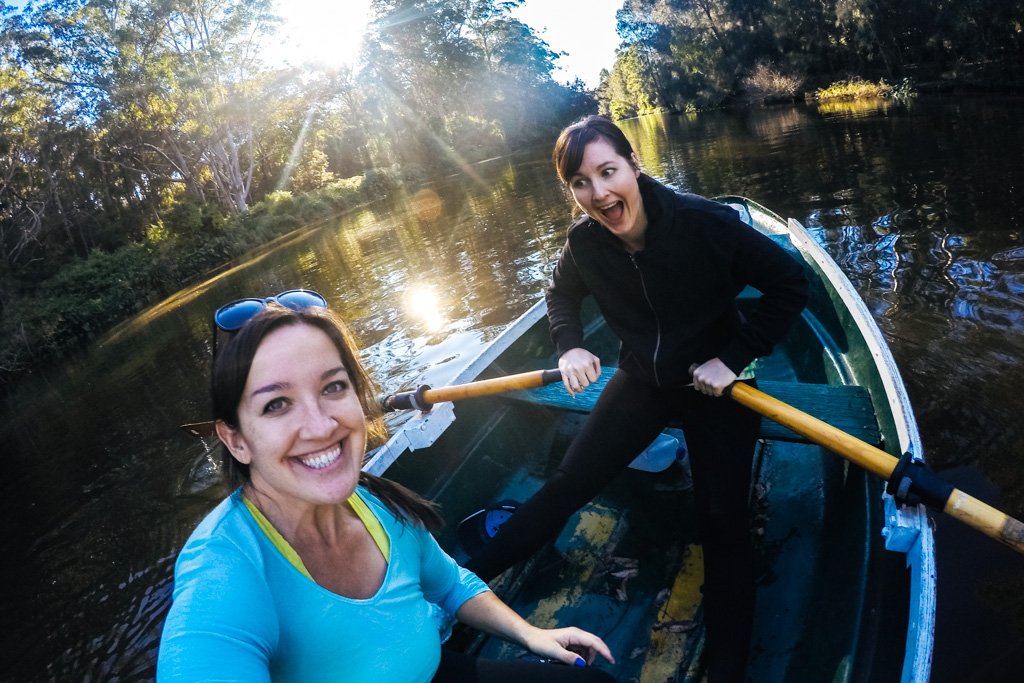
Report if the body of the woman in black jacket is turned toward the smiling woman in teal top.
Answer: yes

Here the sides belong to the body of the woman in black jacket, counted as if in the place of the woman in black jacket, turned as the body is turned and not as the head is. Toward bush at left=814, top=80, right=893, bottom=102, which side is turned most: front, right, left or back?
back

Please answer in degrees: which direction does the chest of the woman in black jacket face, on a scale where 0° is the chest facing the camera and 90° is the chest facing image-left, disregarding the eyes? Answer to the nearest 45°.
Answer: approximately 45°

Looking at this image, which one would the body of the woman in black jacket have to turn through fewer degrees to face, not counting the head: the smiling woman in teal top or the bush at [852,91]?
the smiling woman in teal top

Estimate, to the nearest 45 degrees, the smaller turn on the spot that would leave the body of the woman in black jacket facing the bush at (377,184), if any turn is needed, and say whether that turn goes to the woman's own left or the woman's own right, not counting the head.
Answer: approximately 135° to the woman's own right

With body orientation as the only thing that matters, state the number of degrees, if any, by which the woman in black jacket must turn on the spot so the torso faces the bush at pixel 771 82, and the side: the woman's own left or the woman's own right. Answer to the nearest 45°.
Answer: approximately 135° to the woman's own right
